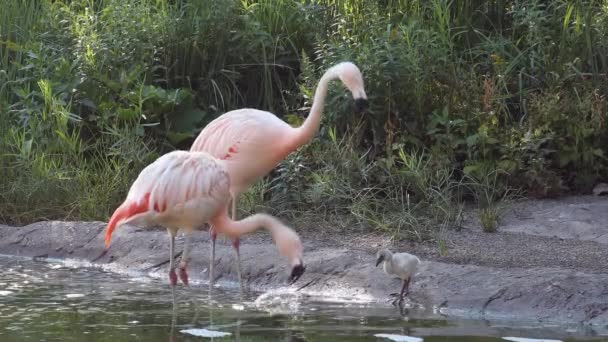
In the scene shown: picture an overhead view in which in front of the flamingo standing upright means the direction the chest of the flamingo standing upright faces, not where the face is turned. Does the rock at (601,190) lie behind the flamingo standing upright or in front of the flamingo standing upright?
in front

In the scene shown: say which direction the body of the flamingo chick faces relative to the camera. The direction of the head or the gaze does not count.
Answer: to the viewer's left

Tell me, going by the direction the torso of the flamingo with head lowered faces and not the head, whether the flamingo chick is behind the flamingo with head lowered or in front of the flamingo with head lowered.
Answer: in front

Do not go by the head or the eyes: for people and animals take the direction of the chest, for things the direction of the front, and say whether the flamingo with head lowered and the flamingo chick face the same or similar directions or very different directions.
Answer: very different directions

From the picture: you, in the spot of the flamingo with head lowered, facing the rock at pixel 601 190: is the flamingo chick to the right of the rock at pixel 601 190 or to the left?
right

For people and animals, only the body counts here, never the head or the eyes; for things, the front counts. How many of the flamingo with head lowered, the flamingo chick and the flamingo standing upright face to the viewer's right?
2

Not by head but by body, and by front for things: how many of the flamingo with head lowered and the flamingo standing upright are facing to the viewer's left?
0

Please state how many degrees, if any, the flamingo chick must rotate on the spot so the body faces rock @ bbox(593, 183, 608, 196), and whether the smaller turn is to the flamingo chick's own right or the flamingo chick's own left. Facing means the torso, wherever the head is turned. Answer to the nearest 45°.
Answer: approximately 135° to the flamingo chick's own right

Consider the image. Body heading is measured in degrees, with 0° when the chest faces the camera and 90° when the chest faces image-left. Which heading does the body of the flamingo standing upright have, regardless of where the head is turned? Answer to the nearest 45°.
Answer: approximately 270°

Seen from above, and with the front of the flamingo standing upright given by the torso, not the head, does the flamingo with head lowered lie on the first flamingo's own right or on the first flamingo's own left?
on the first flamingo's own right

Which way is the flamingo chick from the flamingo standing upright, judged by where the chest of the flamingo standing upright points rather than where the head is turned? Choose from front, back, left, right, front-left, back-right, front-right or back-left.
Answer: front-right

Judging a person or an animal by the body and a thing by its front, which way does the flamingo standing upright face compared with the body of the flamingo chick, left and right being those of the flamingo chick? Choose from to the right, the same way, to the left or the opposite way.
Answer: the opposite way

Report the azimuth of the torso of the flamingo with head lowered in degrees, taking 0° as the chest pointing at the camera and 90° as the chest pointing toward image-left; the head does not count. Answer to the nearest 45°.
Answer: approximately 270°

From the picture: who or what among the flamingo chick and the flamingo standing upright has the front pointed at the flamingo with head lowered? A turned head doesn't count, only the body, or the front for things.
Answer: the flamingo chick

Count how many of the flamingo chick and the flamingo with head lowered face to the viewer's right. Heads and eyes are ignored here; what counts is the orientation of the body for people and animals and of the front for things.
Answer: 1
